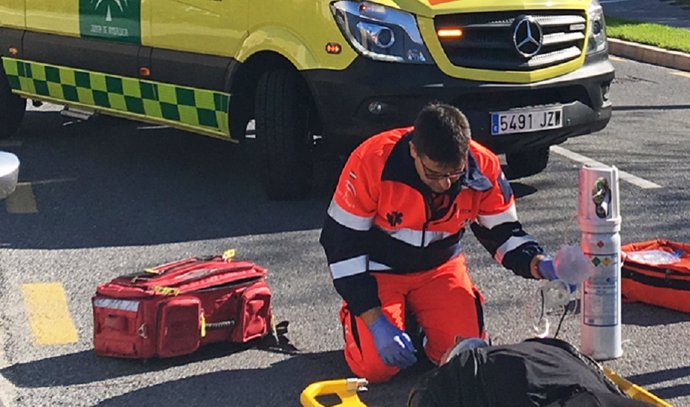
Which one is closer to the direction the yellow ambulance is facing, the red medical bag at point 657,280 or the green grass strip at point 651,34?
the red medical bag

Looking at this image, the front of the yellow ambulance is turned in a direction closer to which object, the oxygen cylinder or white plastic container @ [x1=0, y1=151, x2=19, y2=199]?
the oxygen cylinder

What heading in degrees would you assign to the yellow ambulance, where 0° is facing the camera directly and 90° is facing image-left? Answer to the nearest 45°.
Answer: approximately 315°

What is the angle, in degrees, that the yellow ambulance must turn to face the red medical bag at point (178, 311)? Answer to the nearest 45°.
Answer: approximately 45° to its right

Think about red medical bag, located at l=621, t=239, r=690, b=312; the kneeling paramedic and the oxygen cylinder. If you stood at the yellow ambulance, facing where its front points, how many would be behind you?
0

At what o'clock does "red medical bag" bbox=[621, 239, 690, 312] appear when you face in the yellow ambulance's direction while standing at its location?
The red medical bag is roughly at 12 o'clock from the yellow ambulance.

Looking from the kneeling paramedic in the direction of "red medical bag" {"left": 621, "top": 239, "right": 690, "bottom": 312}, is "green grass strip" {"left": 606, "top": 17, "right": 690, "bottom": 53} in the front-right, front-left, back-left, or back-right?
front-left

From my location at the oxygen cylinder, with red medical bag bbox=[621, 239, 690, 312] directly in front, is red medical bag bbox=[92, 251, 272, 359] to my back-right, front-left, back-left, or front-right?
back-left

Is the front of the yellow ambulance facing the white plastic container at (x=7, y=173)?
no

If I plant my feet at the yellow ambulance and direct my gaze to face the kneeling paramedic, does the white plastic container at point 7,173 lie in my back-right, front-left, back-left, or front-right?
front-right

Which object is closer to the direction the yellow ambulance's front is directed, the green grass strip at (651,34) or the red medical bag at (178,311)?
the red medical bag

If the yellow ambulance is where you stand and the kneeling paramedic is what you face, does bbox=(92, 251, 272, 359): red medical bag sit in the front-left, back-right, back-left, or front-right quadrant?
front-right

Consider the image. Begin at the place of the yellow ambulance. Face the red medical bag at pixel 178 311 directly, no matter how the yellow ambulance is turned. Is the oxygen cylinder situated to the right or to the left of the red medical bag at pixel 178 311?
left

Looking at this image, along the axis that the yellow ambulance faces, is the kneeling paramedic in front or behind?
in front
